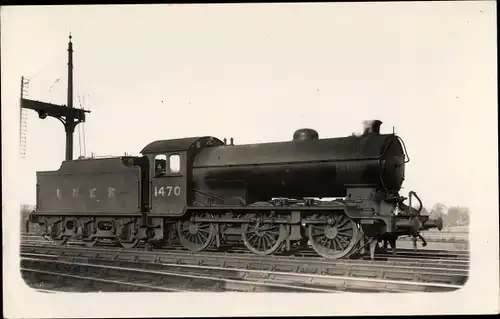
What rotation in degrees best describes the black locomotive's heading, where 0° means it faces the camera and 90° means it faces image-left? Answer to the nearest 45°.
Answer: approximately 315°
